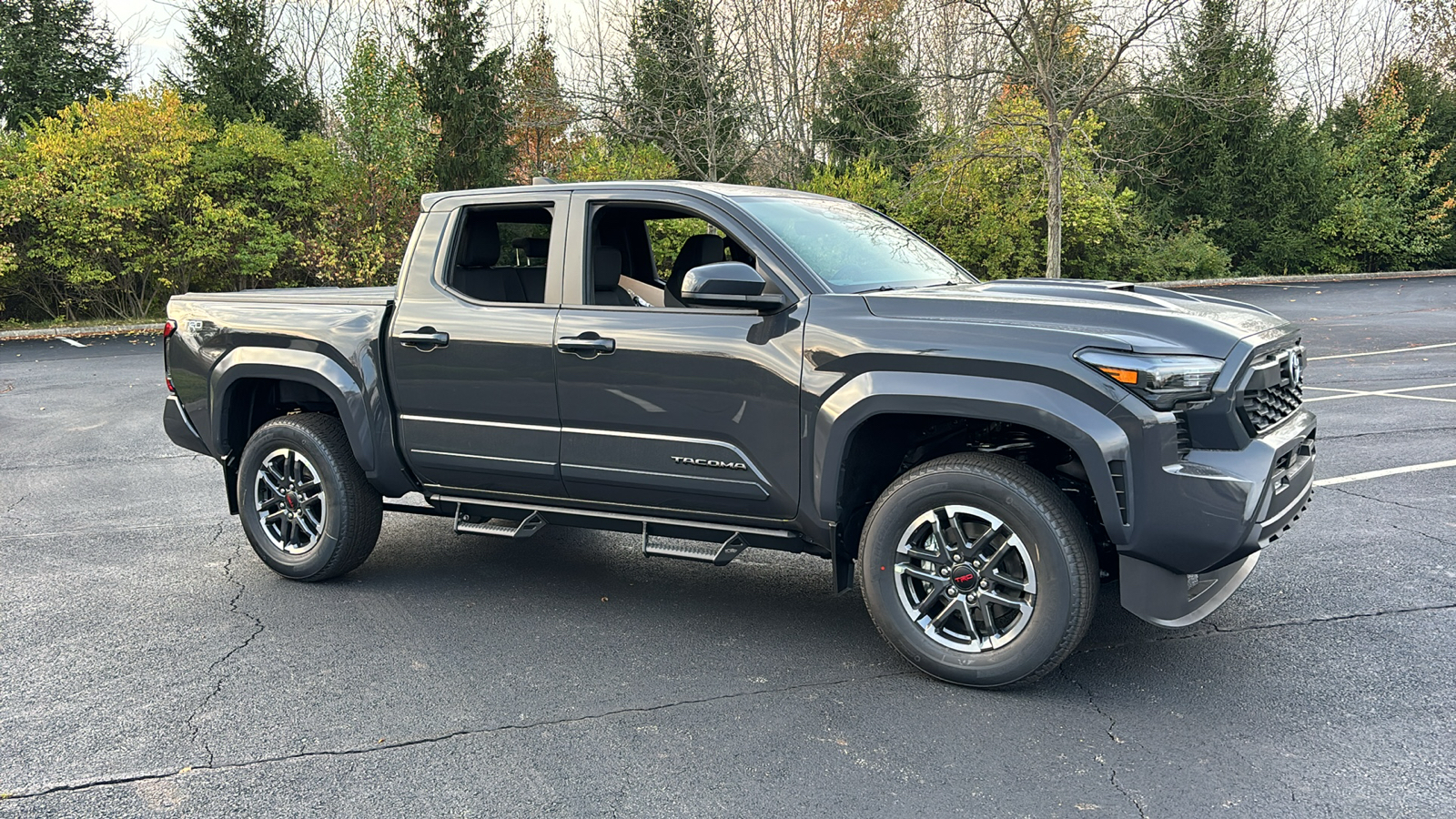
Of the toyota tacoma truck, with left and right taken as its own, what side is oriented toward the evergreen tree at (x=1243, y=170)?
left

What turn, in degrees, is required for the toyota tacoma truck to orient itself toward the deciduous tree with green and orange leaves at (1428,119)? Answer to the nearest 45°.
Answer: approximately 90° to its left

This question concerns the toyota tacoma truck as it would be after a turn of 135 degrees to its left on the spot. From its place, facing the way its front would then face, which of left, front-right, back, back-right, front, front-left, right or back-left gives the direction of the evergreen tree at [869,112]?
front

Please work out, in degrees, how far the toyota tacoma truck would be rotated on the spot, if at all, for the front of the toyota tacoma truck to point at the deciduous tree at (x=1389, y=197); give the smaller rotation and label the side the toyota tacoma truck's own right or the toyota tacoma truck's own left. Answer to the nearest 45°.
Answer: approximately 90° to the toyota tacoma truck's own left

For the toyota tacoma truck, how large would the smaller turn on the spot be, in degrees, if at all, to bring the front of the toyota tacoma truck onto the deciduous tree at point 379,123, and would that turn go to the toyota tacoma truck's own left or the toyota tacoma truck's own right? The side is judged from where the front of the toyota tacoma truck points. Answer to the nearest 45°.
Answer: approximately 135° to the toyota tacoma truck's own left

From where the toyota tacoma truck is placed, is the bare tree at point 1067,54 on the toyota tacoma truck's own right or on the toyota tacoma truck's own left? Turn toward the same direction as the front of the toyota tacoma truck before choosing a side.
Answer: on the toyota tacoma truck's own left

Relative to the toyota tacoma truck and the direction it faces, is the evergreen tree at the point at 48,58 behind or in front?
behind

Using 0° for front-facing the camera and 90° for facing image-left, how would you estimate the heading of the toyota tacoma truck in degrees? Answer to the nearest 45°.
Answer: approximately 315°
